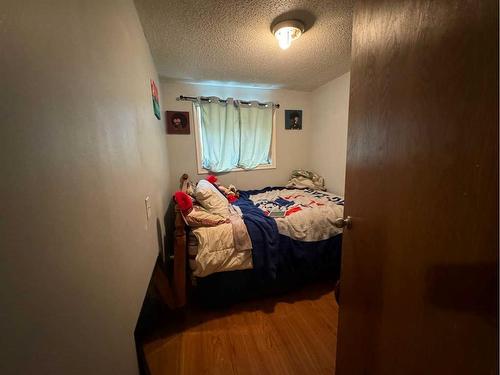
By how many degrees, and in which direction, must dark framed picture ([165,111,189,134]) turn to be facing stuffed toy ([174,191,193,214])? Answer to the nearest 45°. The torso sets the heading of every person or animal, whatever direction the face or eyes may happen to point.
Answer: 0° — it already faces it

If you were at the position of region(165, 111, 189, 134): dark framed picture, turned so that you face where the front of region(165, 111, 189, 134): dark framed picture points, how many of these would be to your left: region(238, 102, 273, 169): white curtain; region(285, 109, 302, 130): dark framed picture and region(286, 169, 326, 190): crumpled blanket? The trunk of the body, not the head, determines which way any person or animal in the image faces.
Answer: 3

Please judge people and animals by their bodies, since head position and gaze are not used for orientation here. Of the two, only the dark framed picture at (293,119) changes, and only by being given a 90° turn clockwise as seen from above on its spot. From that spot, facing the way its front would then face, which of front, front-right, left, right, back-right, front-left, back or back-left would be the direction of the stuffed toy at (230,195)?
front-left

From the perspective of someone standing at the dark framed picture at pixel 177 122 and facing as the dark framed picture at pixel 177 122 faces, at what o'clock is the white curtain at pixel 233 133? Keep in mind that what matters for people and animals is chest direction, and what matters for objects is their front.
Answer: The white curtain is roughly at 9 o'clock from the dark framed picture.

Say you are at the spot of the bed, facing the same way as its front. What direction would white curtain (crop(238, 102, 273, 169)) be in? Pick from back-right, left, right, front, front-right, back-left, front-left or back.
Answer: left

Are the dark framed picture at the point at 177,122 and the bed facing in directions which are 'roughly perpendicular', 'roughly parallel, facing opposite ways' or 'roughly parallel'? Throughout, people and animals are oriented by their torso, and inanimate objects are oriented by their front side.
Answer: roughly perpendicular

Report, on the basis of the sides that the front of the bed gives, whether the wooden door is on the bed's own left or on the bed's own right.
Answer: on the bed's own right

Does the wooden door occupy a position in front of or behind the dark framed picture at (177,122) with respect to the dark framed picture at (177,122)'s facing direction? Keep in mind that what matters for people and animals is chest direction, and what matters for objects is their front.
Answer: in front

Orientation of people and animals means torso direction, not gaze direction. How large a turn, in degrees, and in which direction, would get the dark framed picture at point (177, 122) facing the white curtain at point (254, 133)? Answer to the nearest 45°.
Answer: approximately 90° to its left

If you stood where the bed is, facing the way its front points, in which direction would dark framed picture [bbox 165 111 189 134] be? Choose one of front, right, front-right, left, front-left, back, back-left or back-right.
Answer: back-left

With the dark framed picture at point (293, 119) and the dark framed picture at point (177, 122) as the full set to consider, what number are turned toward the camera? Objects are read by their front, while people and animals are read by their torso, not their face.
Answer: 2

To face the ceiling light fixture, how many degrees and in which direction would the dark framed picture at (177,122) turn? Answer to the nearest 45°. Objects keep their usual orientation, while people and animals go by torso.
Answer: approximately 45° to its left

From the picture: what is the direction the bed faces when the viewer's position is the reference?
facing to the right of the viewer

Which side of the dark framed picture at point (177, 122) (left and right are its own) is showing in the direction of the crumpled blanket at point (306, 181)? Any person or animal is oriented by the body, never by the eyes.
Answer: left

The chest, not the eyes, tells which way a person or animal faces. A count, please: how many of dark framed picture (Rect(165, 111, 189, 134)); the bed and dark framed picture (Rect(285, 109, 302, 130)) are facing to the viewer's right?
1
